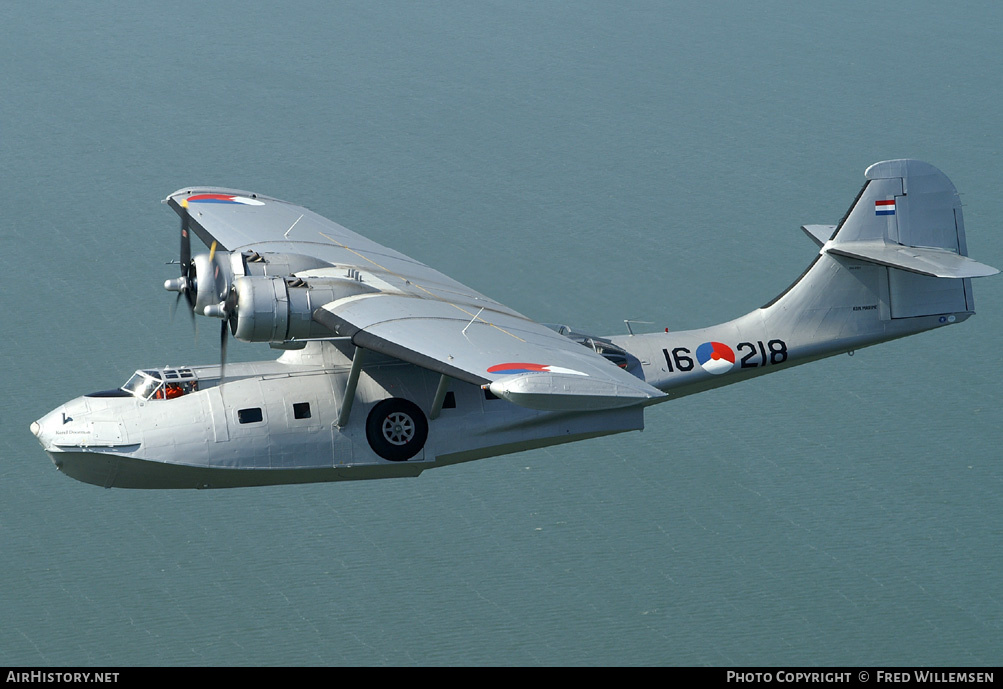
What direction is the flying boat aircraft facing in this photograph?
to the viewer's left
